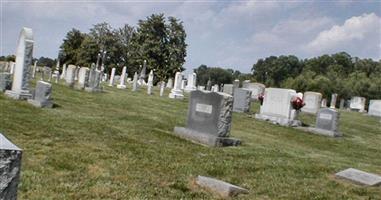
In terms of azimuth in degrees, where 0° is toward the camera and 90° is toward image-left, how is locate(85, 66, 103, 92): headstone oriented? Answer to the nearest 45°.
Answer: approximately 45°

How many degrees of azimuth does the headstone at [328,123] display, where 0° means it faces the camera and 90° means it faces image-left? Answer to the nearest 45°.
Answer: approximately 45°

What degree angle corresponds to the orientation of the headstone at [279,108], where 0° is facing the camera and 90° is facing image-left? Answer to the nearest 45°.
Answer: approximately 45°

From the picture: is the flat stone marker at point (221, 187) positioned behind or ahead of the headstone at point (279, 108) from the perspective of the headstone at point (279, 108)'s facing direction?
ahead

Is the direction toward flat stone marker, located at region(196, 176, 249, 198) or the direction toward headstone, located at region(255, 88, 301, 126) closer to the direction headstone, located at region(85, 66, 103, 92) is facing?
the flat stone marker
